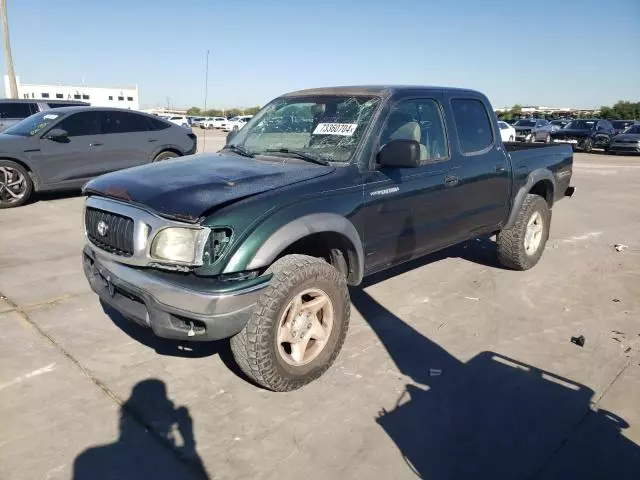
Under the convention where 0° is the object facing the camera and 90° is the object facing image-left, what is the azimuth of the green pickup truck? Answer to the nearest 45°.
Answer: approximately 45°

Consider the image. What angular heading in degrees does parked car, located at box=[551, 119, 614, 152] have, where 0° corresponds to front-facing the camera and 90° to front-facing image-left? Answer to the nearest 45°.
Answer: approximately 45°

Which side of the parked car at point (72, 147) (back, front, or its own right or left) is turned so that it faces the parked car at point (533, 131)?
back

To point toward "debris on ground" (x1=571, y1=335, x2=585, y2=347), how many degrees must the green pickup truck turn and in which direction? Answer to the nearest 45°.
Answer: approximately 135° to its left

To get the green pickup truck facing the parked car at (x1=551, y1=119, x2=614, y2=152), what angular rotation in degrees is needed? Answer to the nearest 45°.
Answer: approximately 180°

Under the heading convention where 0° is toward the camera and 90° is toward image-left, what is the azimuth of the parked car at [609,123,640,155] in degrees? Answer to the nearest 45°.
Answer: approximately 45°

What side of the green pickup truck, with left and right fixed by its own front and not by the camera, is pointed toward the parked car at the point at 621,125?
back

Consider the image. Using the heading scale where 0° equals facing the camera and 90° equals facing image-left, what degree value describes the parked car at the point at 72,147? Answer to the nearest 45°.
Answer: approximately 45°
